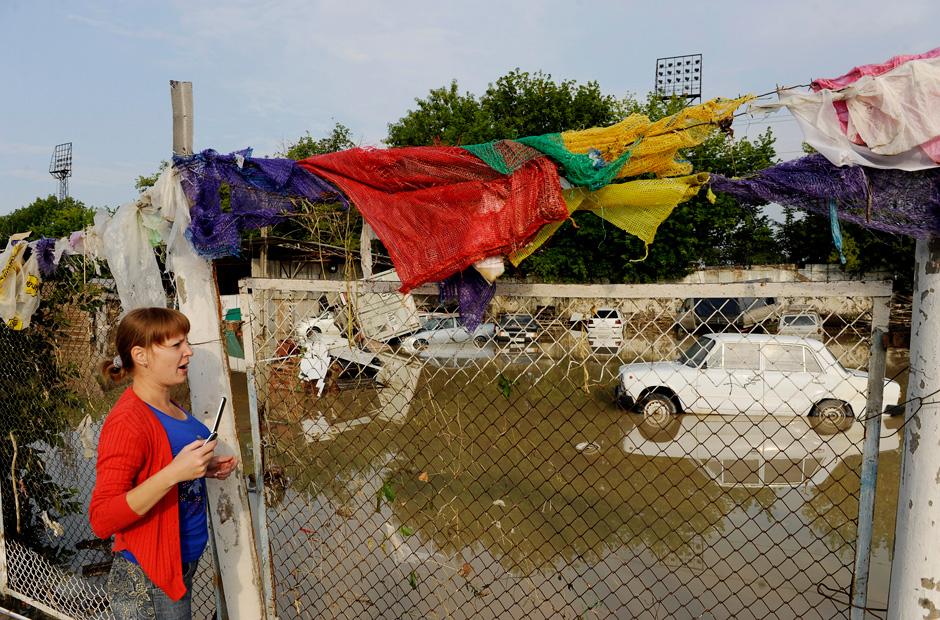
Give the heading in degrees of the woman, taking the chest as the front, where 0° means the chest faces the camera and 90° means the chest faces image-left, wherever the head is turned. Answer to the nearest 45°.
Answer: approximately 270°

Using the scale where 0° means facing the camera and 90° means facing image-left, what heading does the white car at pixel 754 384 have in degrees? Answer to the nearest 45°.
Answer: approximately 90°

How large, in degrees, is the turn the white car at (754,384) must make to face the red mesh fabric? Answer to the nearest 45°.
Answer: approximately 90° to its left

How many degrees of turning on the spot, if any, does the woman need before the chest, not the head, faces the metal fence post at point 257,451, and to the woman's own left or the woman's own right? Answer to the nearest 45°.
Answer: approximately 45° to the woman's own left

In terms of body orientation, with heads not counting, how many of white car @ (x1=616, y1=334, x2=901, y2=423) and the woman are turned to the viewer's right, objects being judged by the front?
1

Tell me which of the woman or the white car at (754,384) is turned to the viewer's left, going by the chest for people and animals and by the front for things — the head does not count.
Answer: the white car
